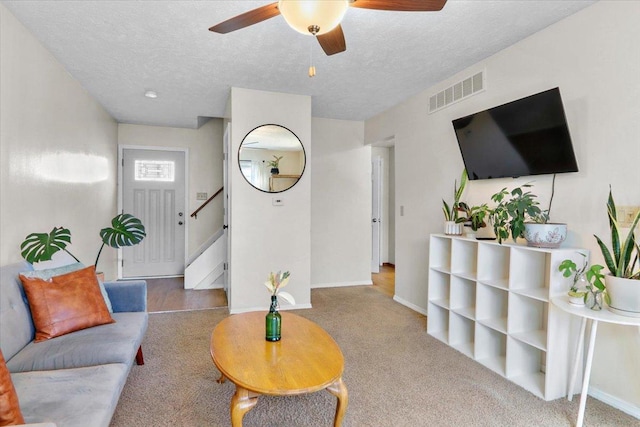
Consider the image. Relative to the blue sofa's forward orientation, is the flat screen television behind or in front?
in front

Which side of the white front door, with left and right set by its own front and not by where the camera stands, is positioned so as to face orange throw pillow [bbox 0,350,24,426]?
front

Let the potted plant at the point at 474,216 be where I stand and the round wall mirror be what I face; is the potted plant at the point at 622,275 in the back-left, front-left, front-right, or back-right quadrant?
back-left

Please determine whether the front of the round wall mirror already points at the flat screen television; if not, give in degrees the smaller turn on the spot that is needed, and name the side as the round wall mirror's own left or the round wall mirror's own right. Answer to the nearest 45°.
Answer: approximately 45° to the round wall mirror's own left

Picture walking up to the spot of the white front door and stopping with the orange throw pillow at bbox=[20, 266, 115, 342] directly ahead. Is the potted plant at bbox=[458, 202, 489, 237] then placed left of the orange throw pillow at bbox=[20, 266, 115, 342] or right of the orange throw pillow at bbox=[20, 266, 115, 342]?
left

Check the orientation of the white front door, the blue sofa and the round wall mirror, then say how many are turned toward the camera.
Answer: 2

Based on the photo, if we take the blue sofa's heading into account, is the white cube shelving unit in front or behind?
in front

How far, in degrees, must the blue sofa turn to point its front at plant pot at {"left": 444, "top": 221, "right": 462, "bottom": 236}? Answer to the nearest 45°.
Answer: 0° — it already faces it

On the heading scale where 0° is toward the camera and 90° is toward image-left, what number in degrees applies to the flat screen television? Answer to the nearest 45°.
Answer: approximately 45°

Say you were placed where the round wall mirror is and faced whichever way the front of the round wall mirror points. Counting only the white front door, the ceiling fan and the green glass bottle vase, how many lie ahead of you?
2

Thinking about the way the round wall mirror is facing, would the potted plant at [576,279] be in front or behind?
in front

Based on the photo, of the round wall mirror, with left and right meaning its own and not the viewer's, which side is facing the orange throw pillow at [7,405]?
front

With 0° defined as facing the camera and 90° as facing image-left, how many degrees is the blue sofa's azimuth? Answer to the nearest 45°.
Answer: approximately 270°

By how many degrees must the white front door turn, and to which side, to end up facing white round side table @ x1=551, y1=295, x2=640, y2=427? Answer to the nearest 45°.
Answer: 0° — it already faces it
